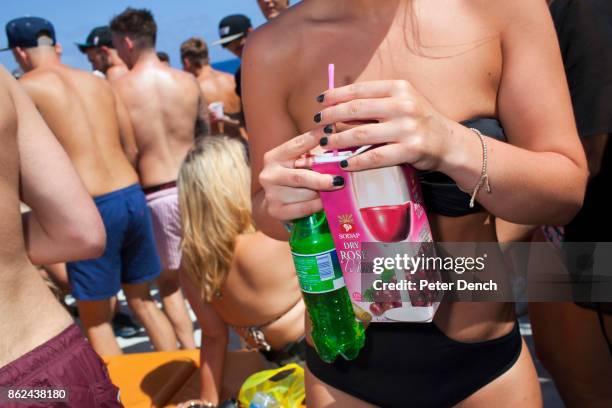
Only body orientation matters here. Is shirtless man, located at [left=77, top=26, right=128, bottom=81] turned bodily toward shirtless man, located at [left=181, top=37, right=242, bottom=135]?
no

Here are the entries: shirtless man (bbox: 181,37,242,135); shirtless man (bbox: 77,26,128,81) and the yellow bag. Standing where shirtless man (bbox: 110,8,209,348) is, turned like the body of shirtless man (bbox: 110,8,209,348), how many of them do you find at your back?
1

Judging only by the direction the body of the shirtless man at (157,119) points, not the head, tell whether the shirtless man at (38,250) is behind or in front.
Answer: behind

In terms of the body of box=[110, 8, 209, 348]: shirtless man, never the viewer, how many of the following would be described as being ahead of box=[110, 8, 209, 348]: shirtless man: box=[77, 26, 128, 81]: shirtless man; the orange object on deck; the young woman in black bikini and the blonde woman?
1

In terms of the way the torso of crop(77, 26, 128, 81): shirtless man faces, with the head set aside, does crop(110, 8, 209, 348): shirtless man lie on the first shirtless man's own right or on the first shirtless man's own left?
on the first shirtless man's own left

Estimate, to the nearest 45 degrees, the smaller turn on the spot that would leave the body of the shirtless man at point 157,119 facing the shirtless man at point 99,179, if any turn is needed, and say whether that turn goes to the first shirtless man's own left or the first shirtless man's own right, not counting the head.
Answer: approximately 135° to the first shirtless man's own left

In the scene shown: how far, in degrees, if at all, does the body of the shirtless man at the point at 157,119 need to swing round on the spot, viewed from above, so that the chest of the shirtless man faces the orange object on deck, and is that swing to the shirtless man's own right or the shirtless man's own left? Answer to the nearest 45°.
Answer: approximately 180°

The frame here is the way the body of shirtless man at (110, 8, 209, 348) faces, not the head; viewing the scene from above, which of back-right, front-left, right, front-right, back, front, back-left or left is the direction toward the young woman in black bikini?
back

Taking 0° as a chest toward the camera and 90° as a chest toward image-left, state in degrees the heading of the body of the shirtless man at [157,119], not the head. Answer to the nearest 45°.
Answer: approximately 180°

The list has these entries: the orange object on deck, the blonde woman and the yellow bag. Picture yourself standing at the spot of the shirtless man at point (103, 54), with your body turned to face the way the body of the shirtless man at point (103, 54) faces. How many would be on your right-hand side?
0

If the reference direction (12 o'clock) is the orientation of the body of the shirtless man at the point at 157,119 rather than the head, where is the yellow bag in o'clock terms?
The yellow bag is roughly at 6 o'clock from the shirtless man.
